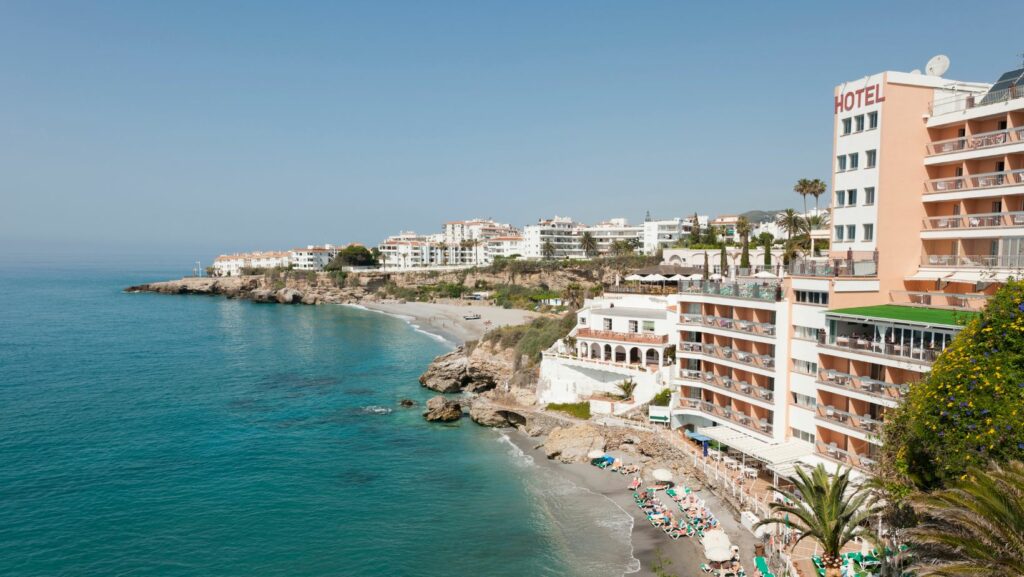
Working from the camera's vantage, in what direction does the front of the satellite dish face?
facing the viewer and to the left of the viewer

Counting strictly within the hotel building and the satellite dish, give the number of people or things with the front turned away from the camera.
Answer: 0

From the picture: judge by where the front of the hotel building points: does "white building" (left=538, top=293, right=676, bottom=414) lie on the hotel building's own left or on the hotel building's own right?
on the hotel building's own right

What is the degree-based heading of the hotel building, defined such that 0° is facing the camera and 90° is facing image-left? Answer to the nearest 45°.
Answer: approximately 45°

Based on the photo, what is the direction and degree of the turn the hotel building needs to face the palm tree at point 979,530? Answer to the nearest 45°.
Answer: approximately 45° to its left

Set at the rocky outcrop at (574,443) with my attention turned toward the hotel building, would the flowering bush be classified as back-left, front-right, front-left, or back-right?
front-right

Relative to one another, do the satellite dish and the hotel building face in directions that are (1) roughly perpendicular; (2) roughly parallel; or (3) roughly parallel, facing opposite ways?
roughly parallel

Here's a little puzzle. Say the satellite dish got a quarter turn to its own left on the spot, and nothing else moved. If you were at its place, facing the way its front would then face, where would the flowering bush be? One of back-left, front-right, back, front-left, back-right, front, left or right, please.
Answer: front-right

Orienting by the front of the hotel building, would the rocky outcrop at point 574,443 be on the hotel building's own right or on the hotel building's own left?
on the hotel building's own right
